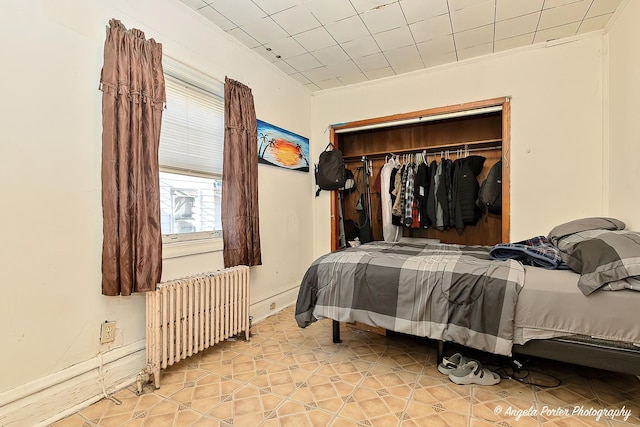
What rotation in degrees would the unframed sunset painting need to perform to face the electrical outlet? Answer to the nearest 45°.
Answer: approximately 90° to its right

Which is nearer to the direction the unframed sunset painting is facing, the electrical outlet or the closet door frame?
the closet door frame

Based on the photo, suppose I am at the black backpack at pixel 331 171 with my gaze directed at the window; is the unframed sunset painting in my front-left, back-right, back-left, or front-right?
front-right

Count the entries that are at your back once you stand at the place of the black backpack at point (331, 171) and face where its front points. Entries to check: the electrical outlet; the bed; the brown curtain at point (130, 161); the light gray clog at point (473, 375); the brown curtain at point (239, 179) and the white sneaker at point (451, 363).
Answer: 0

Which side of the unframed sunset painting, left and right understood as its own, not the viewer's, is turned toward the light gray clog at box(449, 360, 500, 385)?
front

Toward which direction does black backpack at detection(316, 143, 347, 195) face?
toward the camera

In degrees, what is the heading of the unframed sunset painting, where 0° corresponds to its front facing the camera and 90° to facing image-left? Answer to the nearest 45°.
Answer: approximately 315°

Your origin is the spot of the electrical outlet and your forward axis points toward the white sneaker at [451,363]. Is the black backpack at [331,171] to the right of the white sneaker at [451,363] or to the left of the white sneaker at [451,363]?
left

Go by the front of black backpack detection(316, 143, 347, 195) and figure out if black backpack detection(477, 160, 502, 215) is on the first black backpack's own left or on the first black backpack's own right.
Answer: on the first black backpack's own left

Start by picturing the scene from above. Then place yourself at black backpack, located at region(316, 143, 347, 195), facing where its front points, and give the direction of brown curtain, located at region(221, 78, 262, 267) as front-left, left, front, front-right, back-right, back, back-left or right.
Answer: front-right

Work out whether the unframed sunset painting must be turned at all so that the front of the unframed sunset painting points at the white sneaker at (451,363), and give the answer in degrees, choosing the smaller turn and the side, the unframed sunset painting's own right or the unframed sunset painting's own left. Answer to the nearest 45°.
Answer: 0° — it already faces it

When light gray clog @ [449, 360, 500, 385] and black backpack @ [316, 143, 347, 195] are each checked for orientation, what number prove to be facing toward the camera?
1

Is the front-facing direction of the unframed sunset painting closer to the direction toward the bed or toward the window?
the bed
